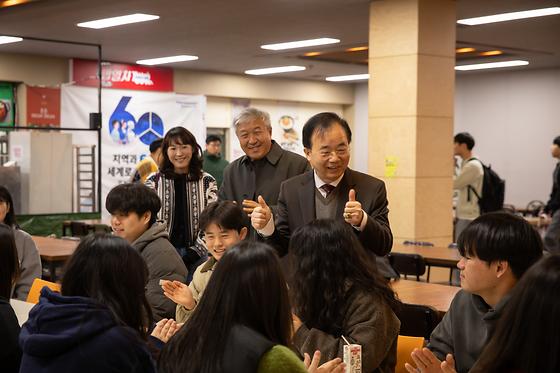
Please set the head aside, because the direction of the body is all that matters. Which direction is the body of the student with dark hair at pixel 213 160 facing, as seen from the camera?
toward the camera

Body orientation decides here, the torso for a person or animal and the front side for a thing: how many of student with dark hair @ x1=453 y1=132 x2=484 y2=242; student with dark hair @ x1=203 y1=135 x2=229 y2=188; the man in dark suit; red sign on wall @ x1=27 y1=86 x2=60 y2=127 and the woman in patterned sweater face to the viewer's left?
1

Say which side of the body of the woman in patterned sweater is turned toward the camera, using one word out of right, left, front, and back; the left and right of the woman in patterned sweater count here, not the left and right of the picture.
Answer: front

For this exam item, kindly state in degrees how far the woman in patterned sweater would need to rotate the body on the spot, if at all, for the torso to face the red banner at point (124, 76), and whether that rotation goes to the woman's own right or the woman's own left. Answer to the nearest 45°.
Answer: approximately 180°

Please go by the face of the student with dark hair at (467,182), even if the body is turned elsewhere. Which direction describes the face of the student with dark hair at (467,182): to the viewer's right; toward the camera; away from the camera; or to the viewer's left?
to the viewer's left

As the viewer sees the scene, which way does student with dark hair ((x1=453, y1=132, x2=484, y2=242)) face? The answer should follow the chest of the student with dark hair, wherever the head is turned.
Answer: to the viewer's left

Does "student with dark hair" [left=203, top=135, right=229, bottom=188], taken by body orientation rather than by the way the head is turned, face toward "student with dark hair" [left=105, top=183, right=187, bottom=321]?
yes

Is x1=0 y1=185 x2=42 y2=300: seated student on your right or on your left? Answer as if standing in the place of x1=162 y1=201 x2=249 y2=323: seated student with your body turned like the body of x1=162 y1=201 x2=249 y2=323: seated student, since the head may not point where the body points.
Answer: on your right

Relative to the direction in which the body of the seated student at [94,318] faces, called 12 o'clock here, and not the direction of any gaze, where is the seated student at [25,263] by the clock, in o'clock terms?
the seated student at [25,263] is roughly at 10 o'clock from the seated student at [94,318].

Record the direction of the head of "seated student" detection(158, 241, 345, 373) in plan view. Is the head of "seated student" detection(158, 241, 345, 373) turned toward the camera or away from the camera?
away from the camera

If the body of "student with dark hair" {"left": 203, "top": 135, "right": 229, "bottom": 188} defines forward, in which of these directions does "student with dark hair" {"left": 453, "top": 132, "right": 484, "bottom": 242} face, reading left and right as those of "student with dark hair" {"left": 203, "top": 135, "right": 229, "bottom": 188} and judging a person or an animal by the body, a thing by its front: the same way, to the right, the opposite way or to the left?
to the right

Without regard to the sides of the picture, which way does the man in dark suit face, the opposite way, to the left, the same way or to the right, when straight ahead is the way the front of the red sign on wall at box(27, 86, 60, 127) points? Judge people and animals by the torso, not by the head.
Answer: the same way

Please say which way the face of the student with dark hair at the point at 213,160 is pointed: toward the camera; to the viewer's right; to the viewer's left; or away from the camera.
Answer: toward the camera

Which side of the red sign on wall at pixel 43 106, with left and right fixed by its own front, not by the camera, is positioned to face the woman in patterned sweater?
front

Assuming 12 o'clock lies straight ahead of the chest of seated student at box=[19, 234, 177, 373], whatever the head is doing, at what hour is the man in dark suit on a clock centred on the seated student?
The man in dark suit is roughly at 12 o'clock from the seated student.

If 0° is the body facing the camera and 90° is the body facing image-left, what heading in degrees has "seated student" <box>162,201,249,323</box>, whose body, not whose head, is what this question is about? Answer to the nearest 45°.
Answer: approximately 45°

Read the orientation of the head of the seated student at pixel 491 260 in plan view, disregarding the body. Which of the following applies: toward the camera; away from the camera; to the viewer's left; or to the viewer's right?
to the viewer's left

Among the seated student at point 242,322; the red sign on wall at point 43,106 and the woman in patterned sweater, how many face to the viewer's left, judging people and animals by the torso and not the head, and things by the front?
0
